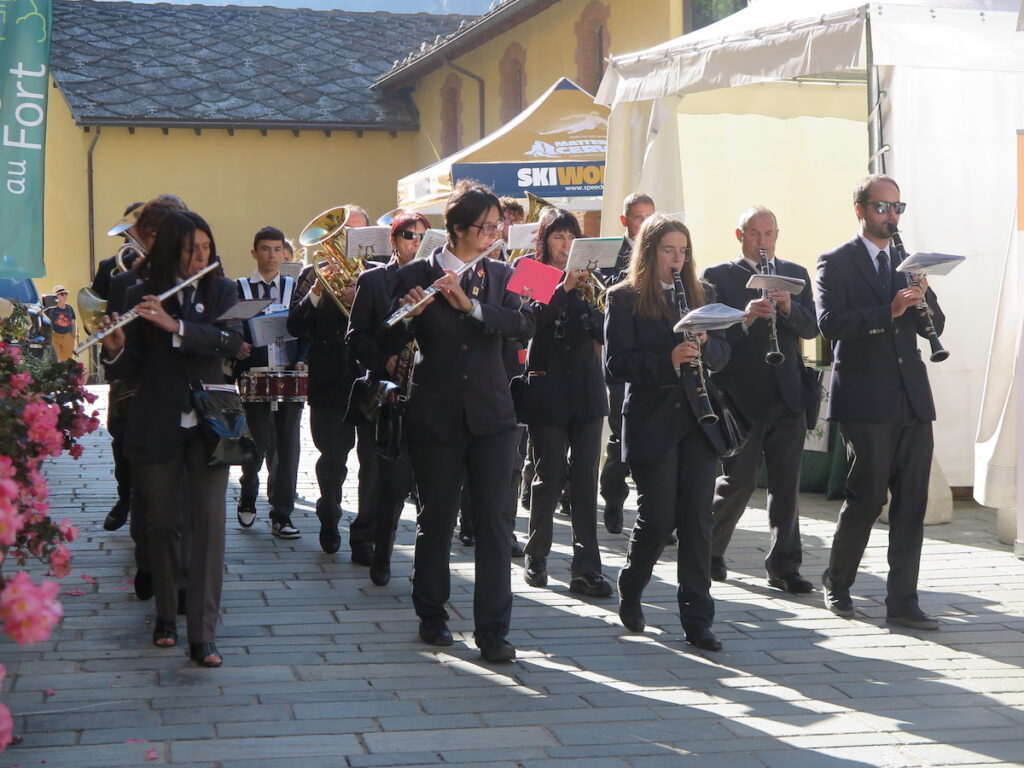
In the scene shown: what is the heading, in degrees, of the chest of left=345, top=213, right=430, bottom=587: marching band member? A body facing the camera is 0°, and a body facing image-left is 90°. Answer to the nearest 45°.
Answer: approximately 315°

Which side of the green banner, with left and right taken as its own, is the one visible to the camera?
front

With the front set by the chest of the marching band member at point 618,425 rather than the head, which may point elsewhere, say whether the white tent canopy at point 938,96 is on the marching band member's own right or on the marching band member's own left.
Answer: on the marching band member's own left

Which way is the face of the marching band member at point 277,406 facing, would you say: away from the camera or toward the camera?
toward the camera

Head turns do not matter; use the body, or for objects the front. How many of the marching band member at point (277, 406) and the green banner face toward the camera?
2

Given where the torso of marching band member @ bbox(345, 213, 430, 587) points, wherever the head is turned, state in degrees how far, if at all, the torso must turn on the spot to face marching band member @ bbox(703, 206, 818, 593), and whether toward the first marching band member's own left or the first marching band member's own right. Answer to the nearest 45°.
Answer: approximately 45° to the first marching band member's own left

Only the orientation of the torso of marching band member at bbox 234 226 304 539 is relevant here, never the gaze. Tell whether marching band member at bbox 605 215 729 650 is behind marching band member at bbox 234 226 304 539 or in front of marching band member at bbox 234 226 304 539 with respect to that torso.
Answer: in front

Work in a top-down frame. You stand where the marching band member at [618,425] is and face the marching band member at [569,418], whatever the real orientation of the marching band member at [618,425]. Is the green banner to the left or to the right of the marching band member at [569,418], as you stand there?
right

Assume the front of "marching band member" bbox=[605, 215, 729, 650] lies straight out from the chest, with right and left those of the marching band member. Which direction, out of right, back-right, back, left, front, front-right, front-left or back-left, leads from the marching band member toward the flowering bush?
right

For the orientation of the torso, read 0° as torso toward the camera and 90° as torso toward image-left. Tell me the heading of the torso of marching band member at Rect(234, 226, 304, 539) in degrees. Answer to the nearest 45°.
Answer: approximately 0°

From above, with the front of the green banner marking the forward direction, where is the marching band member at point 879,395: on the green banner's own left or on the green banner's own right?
on the green banner's own left

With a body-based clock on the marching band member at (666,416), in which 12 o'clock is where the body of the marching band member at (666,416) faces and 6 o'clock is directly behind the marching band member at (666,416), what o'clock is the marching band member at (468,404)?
the marching band member at (468,404) is roughly at 4 o'clock from the marching band member at (666,416).

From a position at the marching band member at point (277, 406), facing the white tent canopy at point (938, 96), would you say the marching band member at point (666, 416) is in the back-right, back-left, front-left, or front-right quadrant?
front-right

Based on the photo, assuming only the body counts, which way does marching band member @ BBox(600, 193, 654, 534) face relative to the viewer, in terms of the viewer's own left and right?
facing the viewer and to the right of the viewer

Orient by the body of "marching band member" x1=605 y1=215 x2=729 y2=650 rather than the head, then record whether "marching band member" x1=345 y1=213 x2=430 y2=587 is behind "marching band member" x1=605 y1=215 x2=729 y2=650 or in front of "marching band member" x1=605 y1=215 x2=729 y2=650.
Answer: behind
